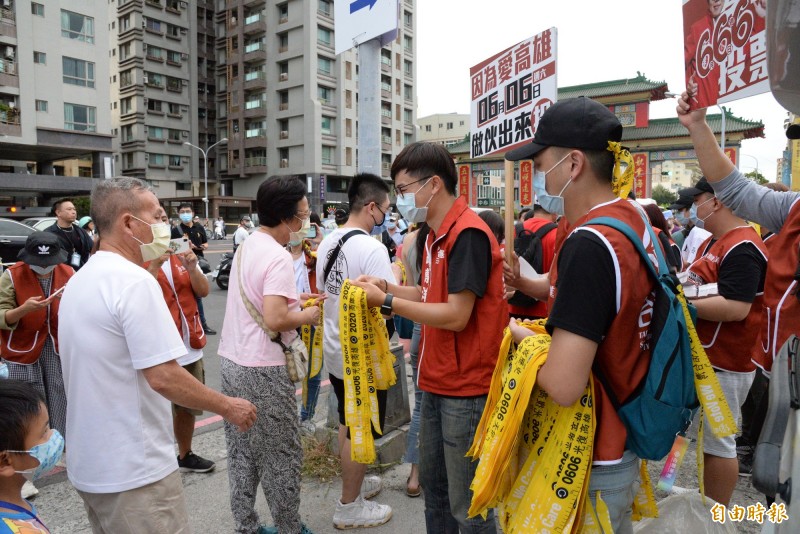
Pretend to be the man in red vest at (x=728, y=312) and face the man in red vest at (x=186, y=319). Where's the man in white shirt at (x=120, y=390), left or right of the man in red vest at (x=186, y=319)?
left

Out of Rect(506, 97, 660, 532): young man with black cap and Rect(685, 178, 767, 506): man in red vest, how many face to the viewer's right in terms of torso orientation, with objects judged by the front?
0

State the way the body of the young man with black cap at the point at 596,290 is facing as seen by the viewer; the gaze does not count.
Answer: to the viewer's left

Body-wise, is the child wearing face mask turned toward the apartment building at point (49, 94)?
no

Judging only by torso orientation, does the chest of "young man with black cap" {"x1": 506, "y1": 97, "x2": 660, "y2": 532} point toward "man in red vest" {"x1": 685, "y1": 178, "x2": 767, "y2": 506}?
no

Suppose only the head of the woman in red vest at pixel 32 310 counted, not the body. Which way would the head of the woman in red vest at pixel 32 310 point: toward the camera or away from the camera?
toward the camera

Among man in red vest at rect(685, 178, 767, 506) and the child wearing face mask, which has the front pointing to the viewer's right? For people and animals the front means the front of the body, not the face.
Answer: the child wearing face mask

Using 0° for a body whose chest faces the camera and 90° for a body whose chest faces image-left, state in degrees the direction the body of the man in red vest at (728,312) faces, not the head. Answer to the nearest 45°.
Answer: approximately 90°

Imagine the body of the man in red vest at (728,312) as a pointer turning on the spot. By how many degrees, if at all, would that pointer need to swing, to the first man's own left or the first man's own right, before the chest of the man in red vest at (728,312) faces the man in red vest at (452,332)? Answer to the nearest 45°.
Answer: approximately 45° to the first man's own left

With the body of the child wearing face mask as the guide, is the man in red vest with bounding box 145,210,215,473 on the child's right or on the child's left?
on the child's left

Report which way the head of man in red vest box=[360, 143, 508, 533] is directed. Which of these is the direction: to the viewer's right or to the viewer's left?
to the viewer's left

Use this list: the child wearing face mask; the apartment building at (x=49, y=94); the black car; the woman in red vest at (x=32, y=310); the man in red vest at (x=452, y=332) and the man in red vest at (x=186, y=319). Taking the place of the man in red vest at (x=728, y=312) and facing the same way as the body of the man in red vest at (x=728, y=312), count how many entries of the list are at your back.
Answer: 0

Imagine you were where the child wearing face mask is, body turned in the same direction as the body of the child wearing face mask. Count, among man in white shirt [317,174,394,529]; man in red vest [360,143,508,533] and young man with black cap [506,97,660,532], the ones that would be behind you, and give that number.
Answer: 0

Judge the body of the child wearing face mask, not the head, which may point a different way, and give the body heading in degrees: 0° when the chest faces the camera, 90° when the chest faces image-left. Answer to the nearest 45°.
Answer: approximately 270°

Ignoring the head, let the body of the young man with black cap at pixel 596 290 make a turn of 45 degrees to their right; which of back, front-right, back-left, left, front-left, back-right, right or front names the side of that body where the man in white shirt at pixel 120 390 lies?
front-left
